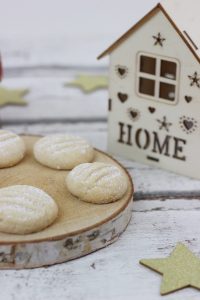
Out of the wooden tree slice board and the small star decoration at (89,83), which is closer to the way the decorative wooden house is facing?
the wooden tree slice board

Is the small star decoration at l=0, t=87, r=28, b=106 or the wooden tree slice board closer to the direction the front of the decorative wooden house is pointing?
the wooden tree slice board

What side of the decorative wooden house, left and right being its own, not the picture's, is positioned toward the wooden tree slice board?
front

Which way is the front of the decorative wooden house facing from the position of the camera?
facing the viewer and to the left of the viewer

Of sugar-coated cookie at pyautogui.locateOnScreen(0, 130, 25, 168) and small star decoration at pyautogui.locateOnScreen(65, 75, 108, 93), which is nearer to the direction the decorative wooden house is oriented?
the sugar-coated cookie

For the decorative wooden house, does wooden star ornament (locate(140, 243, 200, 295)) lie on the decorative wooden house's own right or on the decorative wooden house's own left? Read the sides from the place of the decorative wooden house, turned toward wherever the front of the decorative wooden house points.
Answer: on the decorative wooden house's own left

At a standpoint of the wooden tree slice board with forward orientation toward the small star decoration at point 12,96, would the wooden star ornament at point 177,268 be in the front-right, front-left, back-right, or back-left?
back-right
